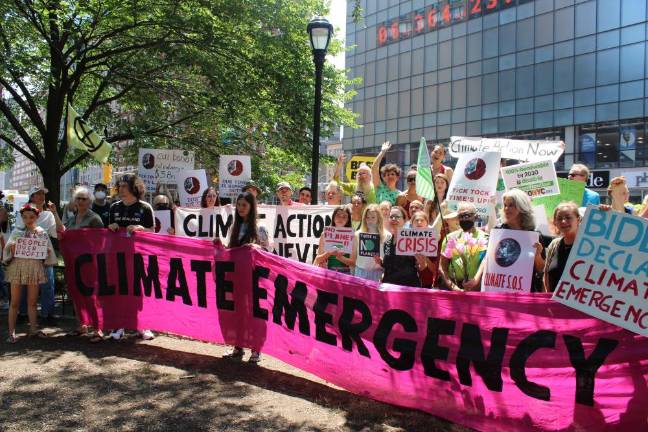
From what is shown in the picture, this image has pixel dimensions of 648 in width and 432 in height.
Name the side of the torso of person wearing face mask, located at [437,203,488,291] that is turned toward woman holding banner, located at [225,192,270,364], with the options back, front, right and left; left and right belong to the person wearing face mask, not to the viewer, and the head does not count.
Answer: right

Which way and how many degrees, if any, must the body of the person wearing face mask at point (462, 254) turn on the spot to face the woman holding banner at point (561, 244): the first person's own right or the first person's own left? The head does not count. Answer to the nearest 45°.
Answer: approximately 45° to the first person's own left

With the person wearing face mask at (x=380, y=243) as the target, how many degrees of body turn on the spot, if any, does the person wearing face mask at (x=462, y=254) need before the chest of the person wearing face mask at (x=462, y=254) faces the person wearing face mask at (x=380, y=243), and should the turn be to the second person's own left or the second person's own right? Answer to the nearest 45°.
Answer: approximately 90° to the second person's own right

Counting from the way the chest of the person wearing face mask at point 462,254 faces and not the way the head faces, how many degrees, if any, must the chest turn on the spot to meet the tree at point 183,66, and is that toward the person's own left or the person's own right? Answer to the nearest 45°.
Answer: approximately 135° to the person's own right

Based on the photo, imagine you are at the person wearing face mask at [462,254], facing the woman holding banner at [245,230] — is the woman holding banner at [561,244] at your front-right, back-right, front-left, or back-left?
back-left

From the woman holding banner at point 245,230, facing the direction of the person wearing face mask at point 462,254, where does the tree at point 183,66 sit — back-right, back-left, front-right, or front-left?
back-left

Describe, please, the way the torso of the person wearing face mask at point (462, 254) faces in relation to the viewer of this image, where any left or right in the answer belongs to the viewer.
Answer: facing the viewer
